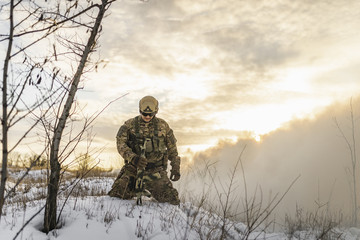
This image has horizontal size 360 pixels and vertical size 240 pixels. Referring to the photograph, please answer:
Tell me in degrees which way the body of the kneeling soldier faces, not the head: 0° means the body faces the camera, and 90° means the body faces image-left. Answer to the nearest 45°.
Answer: approximately 0°
